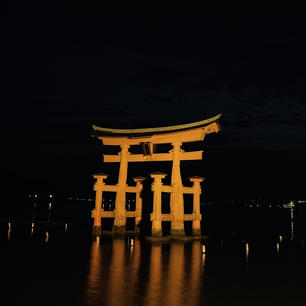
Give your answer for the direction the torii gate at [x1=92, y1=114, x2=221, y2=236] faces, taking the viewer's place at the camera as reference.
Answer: facing the viewer and to the left of the viewer
